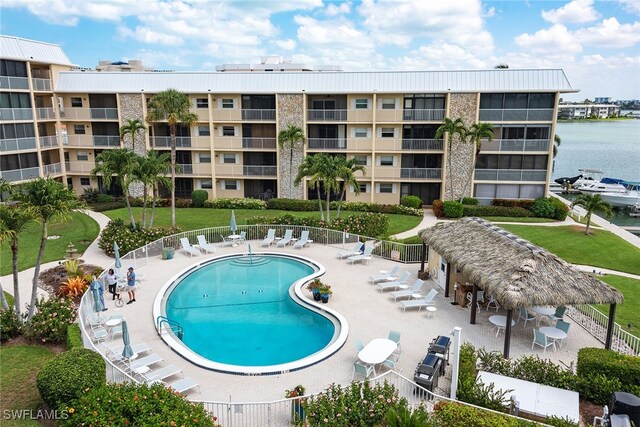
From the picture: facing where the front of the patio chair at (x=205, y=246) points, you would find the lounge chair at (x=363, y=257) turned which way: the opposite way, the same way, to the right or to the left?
to the right

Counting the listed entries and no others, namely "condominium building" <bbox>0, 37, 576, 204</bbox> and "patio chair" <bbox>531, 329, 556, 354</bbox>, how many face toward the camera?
1

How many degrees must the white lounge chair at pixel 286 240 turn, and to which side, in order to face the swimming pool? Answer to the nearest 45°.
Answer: approximately 45° to its left

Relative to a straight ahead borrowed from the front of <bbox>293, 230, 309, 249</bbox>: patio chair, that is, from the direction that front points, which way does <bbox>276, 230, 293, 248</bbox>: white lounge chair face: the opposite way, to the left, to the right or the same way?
the same way

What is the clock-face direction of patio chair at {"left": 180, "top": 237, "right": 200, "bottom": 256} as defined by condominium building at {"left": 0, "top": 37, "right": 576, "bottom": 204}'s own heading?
The patio chair is roughly at 1 o'clock from the condominium building.

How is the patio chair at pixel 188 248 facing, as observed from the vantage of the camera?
facing the viewer and to the right of the viewer

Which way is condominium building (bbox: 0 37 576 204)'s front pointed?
toward the camera

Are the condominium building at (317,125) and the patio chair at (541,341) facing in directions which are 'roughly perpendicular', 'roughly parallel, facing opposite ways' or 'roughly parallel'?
roughly perpendicular

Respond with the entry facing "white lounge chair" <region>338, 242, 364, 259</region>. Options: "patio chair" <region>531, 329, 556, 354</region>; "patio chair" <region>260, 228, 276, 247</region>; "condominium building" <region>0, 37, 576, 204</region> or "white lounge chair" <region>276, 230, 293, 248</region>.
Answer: the condominium building

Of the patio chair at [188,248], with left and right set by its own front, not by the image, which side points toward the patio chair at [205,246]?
left

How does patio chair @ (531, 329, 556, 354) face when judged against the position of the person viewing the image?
facing away from the viewer and to the right of the viewer

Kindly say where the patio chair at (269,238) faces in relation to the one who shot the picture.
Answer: facing the viewer and to the left of the viewer
